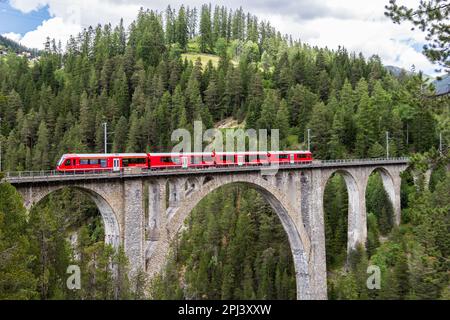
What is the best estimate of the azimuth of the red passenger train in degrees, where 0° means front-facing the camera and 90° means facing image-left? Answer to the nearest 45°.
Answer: approximately 90°
